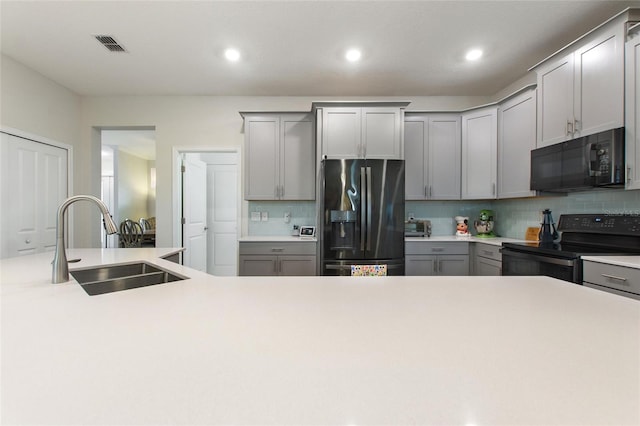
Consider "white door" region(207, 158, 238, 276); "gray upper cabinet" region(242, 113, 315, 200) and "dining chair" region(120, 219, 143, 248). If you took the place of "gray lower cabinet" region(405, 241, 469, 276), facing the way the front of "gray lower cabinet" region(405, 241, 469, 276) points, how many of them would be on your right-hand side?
3

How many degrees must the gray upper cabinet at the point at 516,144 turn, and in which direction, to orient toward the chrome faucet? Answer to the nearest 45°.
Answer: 0° — it already faces it

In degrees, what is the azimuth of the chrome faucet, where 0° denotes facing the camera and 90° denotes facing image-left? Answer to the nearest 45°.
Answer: approximately 270°

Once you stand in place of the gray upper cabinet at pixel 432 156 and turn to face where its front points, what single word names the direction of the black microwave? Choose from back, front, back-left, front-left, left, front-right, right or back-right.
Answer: front-left

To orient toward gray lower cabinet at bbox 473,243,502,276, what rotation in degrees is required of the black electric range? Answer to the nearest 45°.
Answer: approximately 90° to its right

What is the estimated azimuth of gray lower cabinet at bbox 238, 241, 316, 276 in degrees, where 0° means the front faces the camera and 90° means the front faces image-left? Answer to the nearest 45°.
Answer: approximately 0°

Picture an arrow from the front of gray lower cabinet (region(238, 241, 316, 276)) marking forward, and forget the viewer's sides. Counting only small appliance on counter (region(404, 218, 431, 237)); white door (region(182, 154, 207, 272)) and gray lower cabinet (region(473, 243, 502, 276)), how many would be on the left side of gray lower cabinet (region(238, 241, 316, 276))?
2

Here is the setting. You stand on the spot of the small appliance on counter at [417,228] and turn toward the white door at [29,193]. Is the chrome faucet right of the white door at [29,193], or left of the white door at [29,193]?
left
